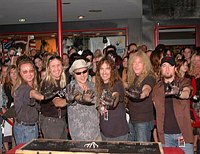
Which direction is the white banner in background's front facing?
toward the camera

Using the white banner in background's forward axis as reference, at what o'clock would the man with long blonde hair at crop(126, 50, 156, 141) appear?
The man with long blonde hair is roughly at 12 o'clock from the white banner in background.

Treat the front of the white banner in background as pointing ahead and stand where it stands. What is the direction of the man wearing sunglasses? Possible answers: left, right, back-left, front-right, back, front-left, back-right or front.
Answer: front

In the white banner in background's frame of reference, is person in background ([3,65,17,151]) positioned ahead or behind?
ahead
